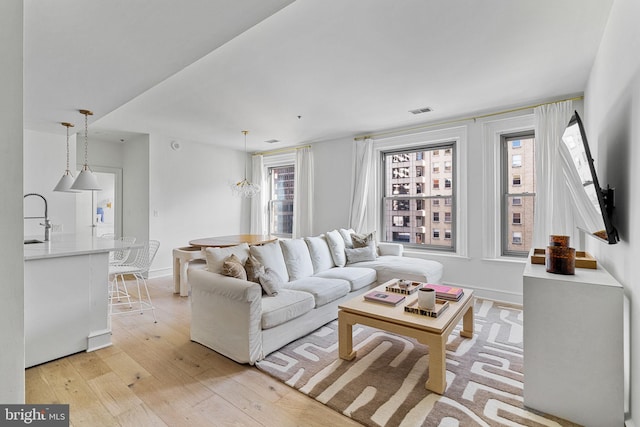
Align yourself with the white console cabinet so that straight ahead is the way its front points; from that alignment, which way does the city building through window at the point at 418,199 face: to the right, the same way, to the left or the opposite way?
to the left

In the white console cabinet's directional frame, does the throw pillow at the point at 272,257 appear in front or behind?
in front

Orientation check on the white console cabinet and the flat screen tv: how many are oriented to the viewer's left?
2

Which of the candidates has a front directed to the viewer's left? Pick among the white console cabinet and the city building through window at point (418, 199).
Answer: the white console cabinet

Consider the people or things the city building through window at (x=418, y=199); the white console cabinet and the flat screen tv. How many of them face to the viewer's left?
2

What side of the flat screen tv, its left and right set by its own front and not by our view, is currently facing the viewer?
left

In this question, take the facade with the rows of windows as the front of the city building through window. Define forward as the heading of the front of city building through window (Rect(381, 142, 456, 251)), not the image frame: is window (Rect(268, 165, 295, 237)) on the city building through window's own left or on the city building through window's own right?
on the city building through window's own right

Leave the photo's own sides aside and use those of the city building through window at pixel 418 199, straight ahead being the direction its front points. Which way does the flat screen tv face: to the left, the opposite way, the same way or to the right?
to the right

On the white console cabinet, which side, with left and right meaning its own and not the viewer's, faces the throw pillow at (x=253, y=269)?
front

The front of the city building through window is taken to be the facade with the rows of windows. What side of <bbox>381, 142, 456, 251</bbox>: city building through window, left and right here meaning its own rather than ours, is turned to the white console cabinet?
front

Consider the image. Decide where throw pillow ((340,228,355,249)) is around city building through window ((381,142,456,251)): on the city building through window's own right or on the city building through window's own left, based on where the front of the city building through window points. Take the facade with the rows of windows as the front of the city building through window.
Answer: on the city building through window's own right
